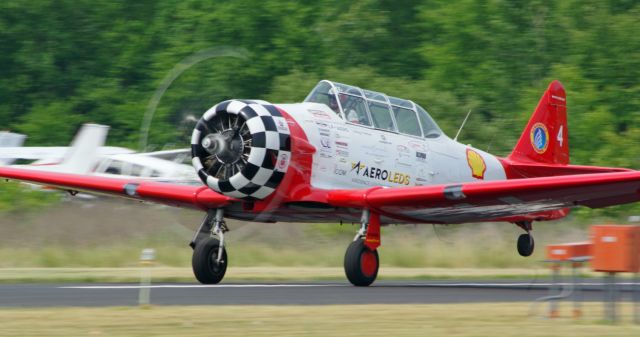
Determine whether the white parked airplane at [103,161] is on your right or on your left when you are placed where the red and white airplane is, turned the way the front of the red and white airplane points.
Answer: on your right

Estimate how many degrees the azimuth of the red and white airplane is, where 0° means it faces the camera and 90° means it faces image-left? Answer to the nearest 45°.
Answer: approximately 45°

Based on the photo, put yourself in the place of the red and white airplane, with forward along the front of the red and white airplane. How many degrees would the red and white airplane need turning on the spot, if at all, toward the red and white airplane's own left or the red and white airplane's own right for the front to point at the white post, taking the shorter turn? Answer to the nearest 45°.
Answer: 0° — it already faces it

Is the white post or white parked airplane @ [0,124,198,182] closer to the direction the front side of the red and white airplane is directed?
the white post
